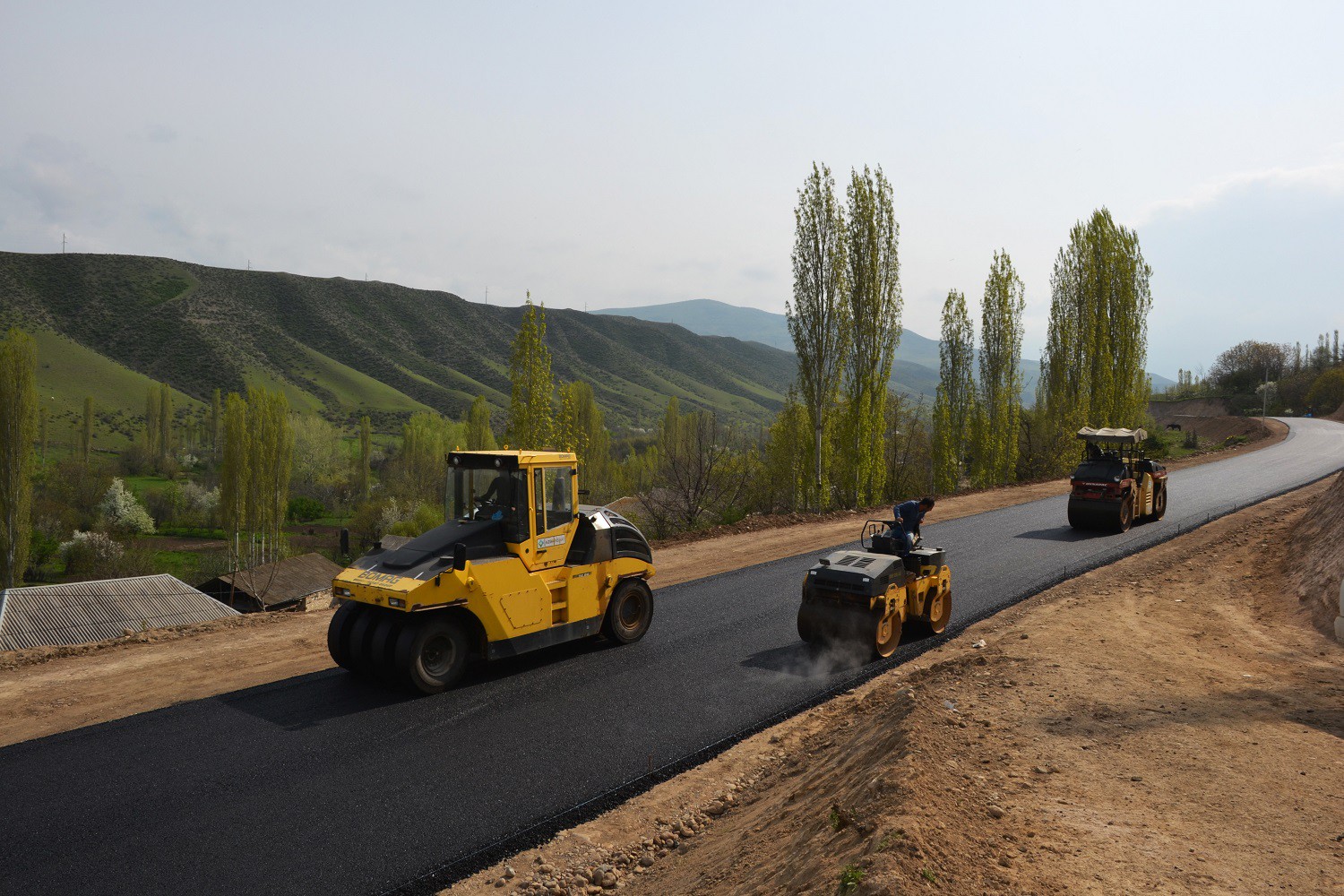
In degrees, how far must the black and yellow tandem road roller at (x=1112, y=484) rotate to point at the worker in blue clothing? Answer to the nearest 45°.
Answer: approximately 45° to its left

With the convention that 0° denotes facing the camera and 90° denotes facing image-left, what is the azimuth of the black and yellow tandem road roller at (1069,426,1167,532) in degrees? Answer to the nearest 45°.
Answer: approximately 45°

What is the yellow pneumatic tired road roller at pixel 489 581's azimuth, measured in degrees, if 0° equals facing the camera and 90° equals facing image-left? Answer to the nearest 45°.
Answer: approximately 45°

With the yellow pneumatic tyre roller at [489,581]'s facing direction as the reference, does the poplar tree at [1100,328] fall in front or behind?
behind

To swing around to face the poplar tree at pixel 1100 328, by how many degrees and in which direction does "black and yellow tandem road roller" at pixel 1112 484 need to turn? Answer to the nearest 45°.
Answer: approximately 135° to its right

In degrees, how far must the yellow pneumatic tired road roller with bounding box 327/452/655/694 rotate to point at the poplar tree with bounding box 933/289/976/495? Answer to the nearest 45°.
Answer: approximately 180°

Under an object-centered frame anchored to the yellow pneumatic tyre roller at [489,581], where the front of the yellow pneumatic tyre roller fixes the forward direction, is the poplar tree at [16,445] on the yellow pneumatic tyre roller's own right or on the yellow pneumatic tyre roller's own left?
on the yellow pneumatic tyre roller's own right

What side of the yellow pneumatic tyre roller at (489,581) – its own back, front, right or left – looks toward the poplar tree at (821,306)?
back

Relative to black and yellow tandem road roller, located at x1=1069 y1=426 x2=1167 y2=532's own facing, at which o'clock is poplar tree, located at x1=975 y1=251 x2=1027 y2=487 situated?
The poplar tree is roughly at 4 o'clock from the black and yellow tandem road roller.

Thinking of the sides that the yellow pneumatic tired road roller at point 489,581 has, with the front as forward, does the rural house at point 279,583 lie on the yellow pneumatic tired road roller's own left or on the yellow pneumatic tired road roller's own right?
on the yellow pneumatic tired road roller's own right
